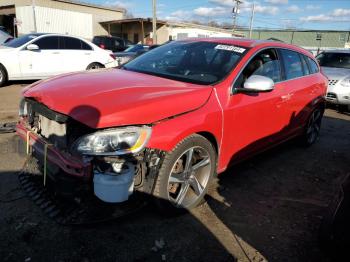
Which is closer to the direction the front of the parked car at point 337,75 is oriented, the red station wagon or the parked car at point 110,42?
the red station wagon

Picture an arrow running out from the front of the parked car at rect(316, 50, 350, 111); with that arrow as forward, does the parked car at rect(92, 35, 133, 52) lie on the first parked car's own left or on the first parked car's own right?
on the first parked car's own right

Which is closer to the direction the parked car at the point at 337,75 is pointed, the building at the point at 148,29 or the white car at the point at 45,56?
the white car

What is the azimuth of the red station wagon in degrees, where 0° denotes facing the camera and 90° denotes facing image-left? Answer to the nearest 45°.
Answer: approximately 45°

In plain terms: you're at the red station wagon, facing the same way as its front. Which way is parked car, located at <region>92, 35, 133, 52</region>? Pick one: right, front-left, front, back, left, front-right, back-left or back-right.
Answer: back-right

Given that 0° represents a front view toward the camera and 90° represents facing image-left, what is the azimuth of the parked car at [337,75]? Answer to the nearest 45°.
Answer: approximately 45°

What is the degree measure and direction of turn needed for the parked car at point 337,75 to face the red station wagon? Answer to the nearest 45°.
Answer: approximately 45° to its left

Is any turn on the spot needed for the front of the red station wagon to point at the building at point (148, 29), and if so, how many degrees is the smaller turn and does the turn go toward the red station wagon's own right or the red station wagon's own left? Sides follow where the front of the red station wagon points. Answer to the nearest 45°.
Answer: approximately 135° to the red station wagon's own right
